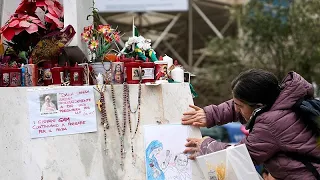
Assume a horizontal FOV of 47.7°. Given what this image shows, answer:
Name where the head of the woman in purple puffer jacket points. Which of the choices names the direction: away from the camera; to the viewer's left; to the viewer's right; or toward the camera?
to the viewer's left

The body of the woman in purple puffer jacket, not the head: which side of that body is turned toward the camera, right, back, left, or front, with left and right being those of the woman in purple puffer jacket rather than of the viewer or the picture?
left

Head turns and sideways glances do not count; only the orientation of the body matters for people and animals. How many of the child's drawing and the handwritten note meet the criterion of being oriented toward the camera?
2

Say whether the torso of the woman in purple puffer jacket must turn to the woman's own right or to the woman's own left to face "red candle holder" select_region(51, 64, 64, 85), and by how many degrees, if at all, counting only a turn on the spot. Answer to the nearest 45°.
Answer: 0° — they already face it

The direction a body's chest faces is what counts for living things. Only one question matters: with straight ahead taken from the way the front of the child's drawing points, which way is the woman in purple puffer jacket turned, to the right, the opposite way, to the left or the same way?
to the right

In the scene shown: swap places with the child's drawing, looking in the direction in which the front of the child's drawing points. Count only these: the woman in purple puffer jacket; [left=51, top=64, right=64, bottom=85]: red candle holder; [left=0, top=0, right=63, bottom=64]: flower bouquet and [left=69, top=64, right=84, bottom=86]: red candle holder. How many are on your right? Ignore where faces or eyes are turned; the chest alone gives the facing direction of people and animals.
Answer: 3

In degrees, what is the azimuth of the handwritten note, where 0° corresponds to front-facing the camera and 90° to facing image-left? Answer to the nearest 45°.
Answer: approximately 0°

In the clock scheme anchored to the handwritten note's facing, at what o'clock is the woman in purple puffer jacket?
The woman in purple puffer jacket is roughly at 10 o'clock from the handwritten note.

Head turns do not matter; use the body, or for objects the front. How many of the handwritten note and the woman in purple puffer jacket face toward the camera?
1
